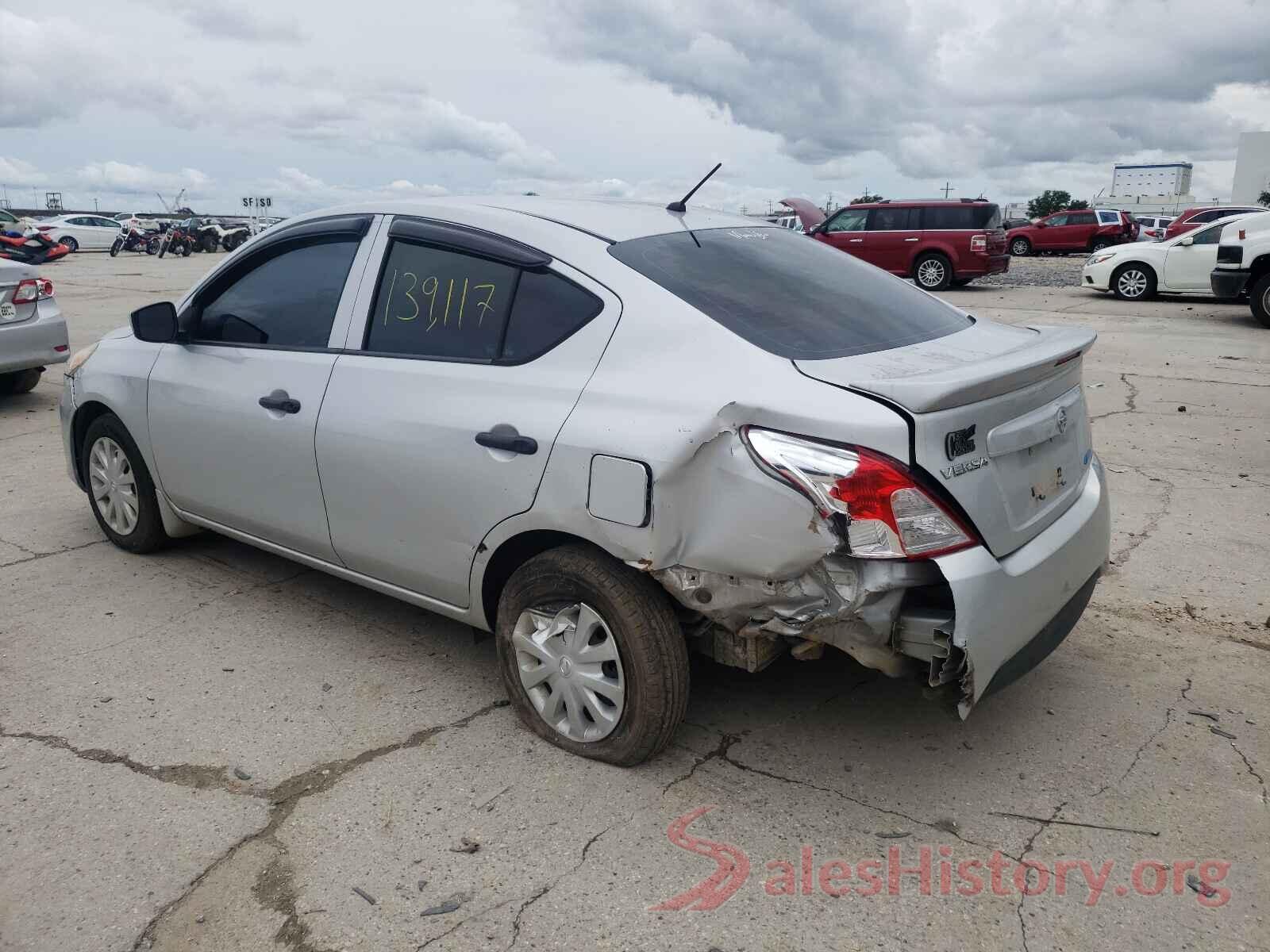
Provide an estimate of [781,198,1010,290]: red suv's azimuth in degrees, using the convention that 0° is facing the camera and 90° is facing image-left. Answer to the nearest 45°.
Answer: approximately 135°

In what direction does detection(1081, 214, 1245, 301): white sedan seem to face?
to the viewer's left

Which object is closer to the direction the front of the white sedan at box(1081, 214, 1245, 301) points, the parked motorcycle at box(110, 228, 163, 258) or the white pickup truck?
the parked motorcycle

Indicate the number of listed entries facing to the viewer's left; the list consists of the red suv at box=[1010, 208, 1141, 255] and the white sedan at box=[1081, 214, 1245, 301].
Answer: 2

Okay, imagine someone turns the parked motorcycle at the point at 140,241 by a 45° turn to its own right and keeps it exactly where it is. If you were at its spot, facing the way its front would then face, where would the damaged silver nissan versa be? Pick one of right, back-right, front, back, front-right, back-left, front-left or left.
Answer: left

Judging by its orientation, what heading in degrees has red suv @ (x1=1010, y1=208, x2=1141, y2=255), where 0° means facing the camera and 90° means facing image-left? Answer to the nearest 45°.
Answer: approximately 90°

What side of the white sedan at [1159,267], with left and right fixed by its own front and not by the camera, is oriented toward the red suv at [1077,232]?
right

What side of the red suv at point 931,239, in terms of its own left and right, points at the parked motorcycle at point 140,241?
front

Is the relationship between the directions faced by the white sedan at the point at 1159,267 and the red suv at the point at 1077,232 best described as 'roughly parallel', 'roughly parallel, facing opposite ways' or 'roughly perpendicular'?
roughly parallel

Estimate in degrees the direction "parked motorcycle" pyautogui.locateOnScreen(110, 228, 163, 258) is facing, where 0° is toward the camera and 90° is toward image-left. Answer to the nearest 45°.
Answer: approximately 45°

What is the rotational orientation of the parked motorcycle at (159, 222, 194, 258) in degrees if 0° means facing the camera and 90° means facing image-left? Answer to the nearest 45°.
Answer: approximately 45°

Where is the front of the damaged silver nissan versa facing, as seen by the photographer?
facing away from the viewer and to the left of the viewer

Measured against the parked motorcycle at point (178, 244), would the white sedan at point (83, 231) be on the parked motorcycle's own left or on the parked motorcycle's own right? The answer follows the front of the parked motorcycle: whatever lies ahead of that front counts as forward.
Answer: on the parked motorcycle's own right

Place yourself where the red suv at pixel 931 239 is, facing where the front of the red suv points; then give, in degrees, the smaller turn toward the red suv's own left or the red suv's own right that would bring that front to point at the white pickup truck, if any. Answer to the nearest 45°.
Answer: approximately 180°
